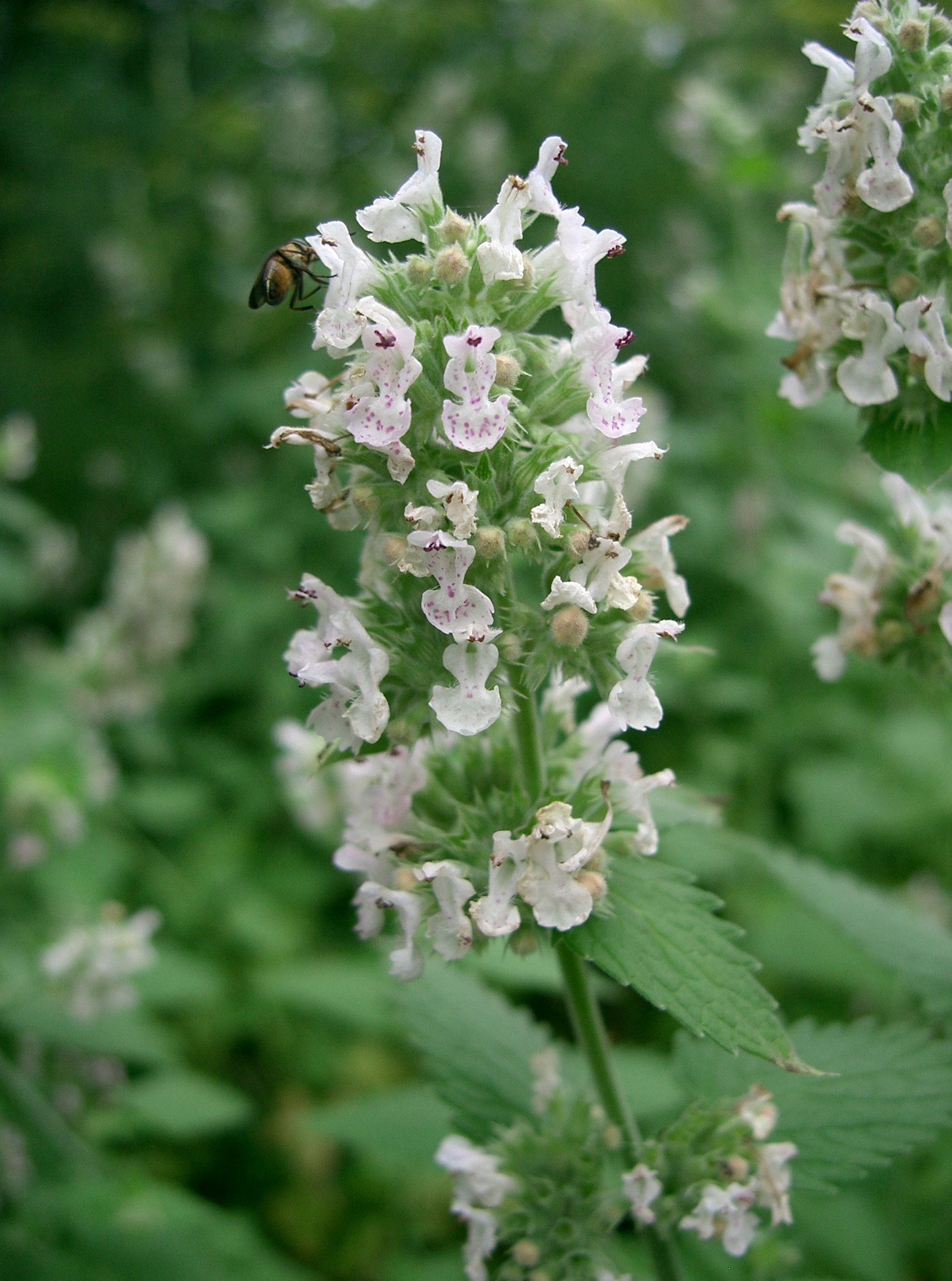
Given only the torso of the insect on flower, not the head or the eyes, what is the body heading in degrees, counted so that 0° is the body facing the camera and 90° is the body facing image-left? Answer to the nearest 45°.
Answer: approximately 270°
